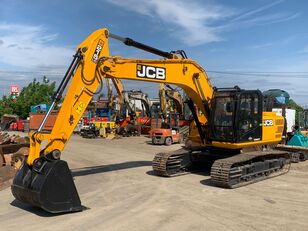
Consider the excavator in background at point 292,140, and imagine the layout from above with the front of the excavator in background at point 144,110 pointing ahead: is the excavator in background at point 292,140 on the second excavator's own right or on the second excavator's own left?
on the second excavator's own left

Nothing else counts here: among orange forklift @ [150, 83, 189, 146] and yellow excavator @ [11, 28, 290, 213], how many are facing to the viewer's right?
0

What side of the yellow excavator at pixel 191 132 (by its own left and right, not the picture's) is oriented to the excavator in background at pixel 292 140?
back

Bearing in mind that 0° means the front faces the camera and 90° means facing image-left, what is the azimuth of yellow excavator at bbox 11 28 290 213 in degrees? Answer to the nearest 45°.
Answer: approximately 45°

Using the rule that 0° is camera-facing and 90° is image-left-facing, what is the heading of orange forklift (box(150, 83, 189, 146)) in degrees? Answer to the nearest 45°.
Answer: approximately 45°

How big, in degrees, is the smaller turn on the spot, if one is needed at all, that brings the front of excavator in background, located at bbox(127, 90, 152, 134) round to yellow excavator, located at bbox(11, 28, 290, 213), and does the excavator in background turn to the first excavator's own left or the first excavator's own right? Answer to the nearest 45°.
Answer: approximately 45° to the first excavator's own left
